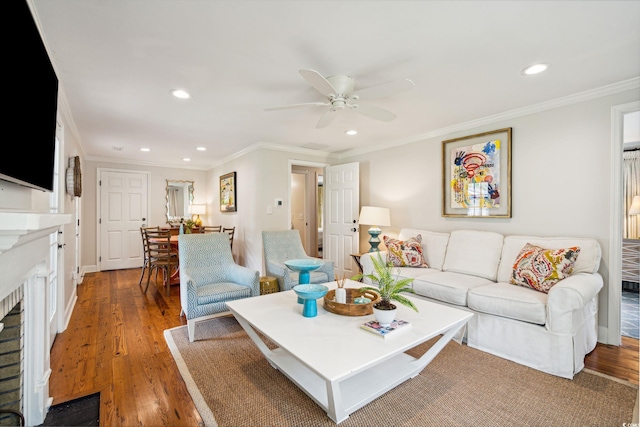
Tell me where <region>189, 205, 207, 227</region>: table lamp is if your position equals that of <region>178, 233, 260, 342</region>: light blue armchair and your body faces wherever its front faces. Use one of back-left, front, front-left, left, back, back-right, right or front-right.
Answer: back-left

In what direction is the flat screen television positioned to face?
to the viewer's right

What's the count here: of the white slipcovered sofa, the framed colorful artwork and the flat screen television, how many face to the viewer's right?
1

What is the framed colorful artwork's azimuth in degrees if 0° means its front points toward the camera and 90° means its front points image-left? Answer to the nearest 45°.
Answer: approximately 45°

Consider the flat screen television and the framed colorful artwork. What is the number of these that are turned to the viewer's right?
1

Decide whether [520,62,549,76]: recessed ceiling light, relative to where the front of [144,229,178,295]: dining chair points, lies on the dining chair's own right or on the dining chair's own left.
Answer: on the dining chair's own right

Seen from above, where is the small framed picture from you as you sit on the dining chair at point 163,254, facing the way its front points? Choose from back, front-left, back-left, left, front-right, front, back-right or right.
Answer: front

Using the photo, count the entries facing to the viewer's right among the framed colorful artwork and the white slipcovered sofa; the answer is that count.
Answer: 0

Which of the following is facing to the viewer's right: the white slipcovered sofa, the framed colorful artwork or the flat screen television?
the flat screen television

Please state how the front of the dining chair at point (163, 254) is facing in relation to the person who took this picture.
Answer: facing away from the viewer and to the right of the viewer

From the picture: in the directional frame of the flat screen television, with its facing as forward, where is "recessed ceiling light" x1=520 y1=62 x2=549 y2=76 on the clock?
The recessed ceiling light is roughly at 1 o'clock from the flat screen television.

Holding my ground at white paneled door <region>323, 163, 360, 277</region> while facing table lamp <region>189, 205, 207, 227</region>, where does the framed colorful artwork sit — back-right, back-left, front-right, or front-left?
back-left

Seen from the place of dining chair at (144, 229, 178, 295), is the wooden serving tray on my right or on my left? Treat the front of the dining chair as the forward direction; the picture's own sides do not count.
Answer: on my right

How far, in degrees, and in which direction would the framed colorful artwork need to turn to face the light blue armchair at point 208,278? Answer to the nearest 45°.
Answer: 0° — it already faces it

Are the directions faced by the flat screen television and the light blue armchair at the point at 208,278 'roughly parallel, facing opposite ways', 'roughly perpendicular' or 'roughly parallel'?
roughly perpendicular

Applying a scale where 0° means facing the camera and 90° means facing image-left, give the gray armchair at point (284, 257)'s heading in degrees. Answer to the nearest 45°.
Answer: approximately 315°

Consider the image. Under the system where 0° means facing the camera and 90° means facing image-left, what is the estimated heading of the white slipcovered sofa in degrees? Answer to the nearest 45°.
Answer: approximately 45°

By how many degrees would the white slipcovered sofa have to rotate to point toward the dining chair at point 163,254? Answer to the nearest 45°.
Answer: approximately 45° to its right
